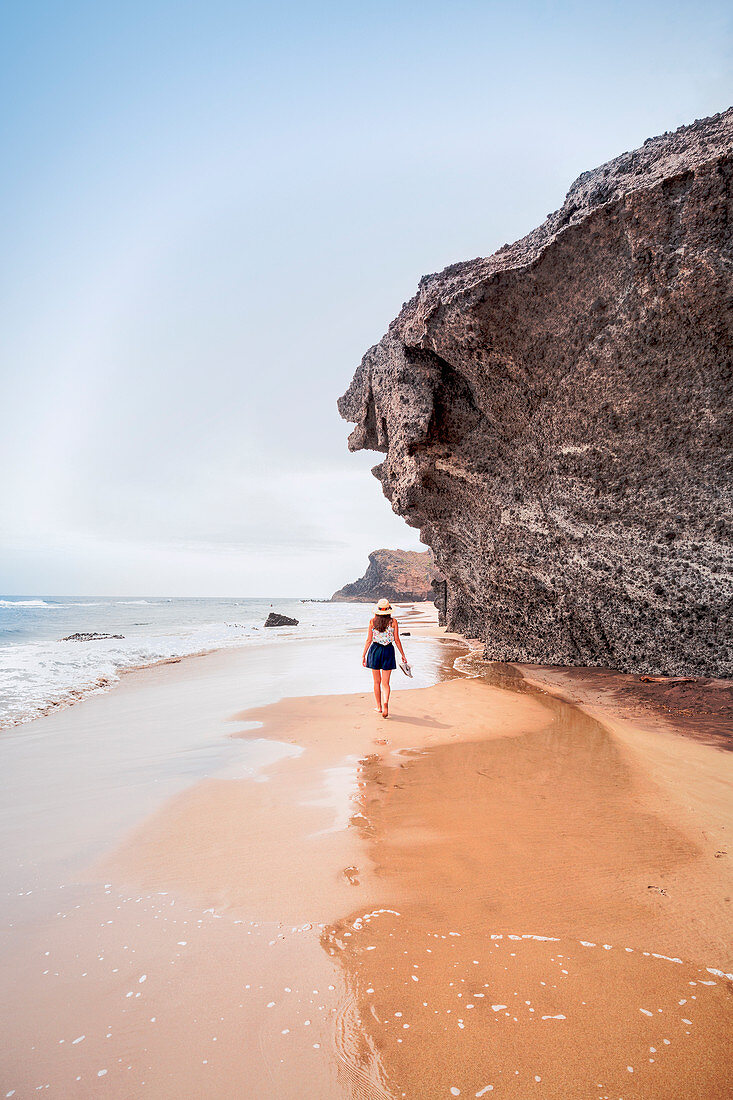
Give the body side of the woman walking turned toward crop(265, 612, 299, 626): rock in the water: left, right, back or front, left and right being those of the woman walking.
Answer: front

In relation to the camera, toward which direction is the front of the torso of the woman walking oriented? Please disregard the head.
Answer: away from the camera

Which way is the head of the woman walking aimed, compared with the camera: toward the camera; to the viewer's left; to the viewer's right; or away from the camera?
away from the camera
